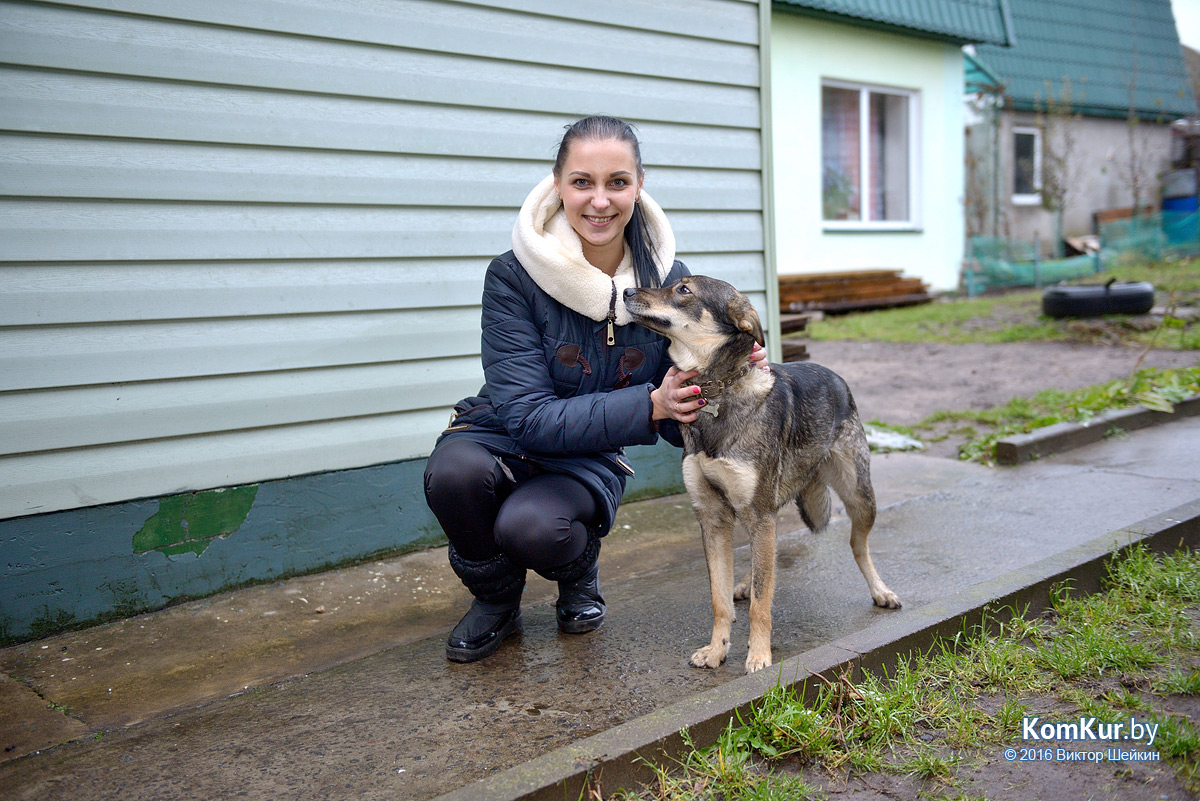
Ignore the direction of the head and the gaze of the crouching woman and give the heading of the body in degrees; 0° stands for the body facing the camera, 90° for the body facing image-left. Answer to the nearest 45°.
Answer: approximately 0°

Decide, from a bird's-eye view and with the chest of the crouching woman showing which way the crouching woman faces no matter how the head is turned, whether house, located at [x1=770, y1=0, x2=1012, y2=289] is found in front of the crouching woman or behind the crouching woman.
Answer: behind

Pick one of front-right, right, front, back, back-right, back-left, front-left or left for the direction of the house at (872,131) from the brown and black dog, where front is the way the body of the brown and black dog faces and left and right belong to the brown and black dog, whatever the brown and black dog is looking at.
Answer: back-right

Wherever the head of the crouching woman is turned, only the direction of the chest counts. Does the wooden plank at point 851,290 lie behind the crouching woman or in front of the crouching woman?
behind

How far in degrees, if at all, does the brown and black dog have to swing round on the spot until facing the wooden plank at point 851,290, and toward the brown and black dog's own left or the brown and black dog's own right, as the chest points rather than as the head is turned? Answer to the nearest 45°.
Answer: approximately 135° to the brown and black dog's own right

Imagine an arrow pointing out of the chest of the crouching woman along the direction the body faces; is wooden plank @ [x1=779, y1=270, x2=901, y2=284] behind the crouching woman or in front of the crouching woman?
behind

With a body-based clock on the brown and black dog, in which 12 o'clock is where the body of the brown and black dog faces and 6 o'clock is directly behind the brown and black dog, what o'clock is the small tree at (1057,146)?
The small tree is roughly at 5 o'clock from the brown and black dog.

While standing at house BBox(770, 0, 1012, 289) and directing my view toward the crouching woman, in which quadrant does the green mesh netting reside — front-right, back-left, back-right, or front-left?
back-left
